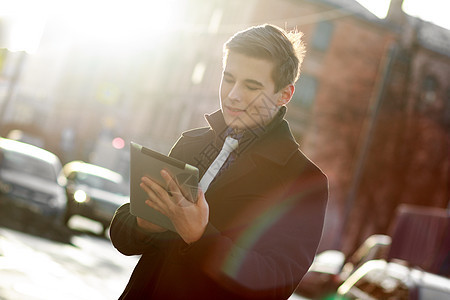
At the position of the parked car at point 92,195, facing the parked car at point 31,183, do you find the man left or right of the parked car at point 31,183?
left

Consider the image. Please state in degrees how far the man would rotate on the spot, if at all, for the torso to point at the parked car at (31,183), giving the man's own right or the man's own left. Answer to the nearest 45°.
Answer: approximately 135° to the man's own right

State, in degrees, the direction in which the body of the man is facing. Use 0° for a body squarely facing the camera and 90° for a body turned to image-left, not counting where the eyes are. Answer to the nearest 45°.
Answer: approximately 45°

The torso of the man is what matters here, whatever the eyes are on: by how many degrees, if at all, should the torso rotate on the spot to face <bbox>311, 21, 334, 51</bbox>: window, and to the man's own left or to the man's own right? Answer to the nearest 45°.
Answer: approximately 135° to the man's own right

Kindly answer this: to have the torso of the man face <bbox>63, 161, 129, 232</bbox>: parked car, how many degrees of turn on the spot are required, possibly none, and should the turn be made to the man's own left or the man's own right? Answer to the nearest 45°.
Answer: approximately 135° to the man's own right
